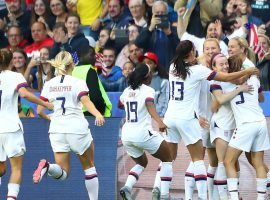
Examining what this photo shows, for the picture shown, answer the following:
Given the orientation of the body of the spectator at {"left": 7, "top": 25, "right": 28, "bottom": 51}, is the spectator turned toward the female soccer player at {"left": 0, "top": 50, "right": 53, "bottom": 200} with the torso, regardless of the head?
yes

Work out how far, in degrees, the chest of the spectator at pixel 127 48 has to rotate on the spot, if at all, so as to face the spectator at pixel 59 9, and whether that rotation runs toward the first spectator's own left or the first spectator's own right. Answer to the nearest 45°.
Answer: approximately 135° to the first spectator's own right

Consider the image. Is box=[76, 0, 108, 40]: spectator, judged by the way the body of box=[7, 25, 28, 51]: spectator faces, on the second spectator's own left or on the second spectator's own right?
on the second spectator's own left

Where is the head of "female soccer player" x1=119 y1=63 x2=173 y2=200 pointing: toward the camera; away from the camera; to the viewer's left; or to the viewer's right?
away from the camera

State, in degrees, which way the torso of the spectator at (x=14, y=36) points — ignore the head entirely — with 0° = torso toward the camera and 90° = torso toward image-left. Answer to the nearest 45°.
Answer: approximately 0°

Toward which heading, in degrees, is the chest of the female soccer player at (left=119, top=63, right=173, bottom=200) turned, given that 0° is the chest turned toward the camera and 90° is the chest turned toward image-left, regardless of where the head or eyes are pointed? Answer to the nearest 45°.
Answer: approximately 225°

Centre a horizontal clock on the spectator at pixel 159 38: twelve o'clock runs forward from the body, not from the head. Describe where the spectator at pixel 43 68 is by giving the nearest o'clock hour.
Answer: the spectator at pixel 43 68 is roughly at 3 o'clock from the spectator at pixel 159 38.

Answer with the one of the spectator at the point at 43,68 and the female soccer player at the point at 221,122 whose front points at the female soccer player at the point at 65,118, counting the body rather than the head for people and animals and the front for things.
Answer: the spectator

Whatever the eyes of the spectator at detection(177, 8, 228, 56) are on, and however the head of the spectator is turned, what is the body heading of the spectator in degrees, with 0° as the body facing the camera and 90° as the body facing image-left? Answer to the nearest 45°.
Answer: approximately 0°
